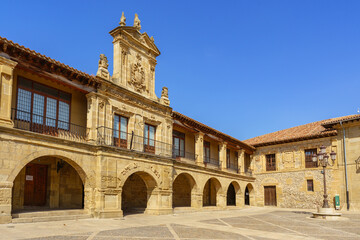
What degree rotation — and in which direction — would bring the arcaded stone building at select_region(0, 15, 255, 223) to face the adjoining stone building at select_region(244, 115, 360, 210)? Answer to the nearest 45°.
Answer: approximately 90° to its left

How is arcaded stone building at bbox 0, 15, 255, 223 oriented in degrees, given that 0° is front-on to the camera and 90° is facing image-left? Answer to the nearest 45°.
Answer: approximately 315°
